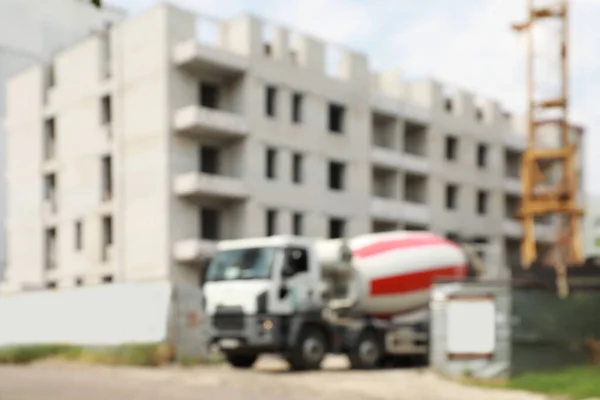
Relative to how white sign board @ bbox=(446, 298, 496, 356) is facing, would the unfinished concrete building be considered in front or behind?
behind

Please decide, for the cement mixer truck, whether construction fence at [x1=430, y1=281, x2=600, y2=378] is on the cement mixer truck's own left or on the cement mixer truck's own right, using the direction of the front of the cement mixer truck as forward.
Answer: on the cement mixer truck's own left

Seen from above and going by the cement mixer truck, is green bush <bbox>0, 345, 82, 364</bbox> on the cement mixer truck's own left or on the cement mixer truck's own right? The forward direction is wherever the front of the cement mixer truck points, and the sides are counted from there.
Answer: on the cement mixer truck's own right

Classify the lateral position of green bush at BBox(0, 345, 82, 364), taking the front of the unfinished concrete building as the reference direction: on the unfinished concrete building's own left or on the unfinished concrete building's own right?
on the unfinished concrete building's own right

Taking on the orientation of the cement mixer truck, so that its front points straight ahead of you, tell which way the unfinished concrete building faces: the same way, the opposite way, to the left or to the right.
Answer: to the left

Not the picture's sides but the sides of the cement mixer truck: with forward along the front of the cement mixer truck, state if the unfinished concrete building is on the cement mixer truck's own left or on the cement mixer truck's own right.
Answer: on the cement mixer truck's own right

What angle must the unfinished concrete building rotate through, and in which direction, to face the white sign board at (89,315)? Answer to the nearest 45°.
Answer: approximately 45° to its right
